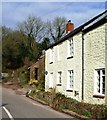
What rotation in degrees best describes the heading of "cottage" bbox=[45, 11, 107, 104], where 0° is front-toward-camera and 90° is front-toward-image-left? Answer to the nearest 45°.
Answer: approximately 45°
